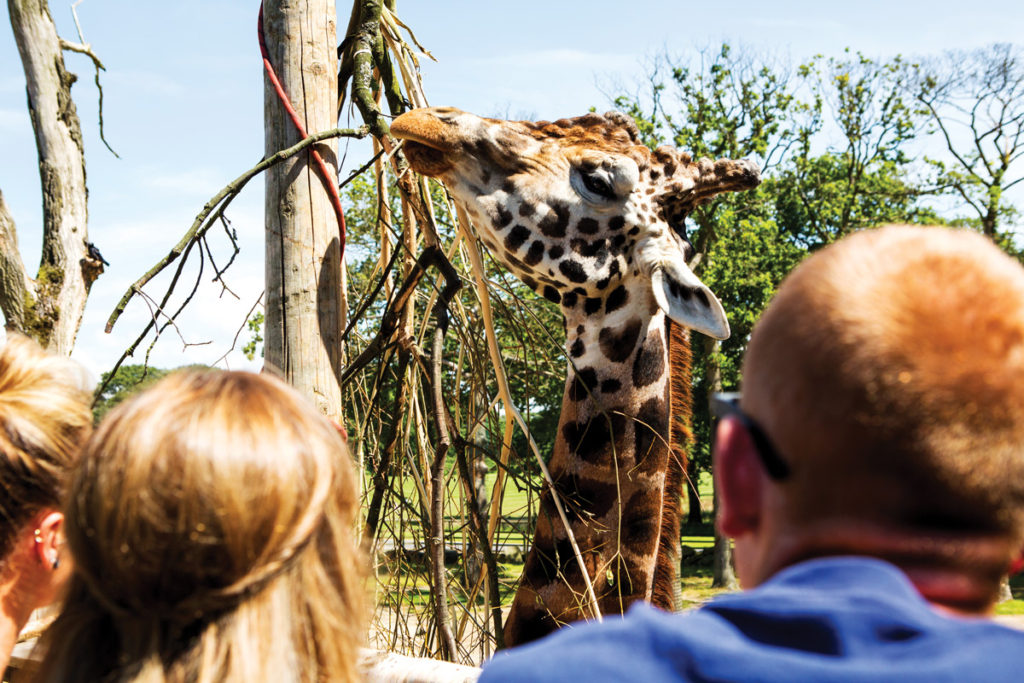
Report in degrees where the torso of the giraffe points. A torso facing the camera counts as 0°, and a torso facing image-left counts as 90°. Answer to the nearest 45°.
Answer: approximately 90°
